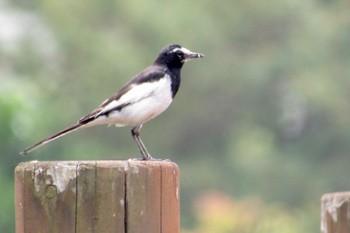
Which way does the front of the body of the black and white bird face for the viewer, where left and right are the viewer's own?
facing to the right of the viewer

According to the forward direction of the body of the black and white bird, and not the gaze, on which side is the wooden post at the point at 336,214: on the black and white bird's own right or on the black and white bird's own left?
on the black and white bird's own right
